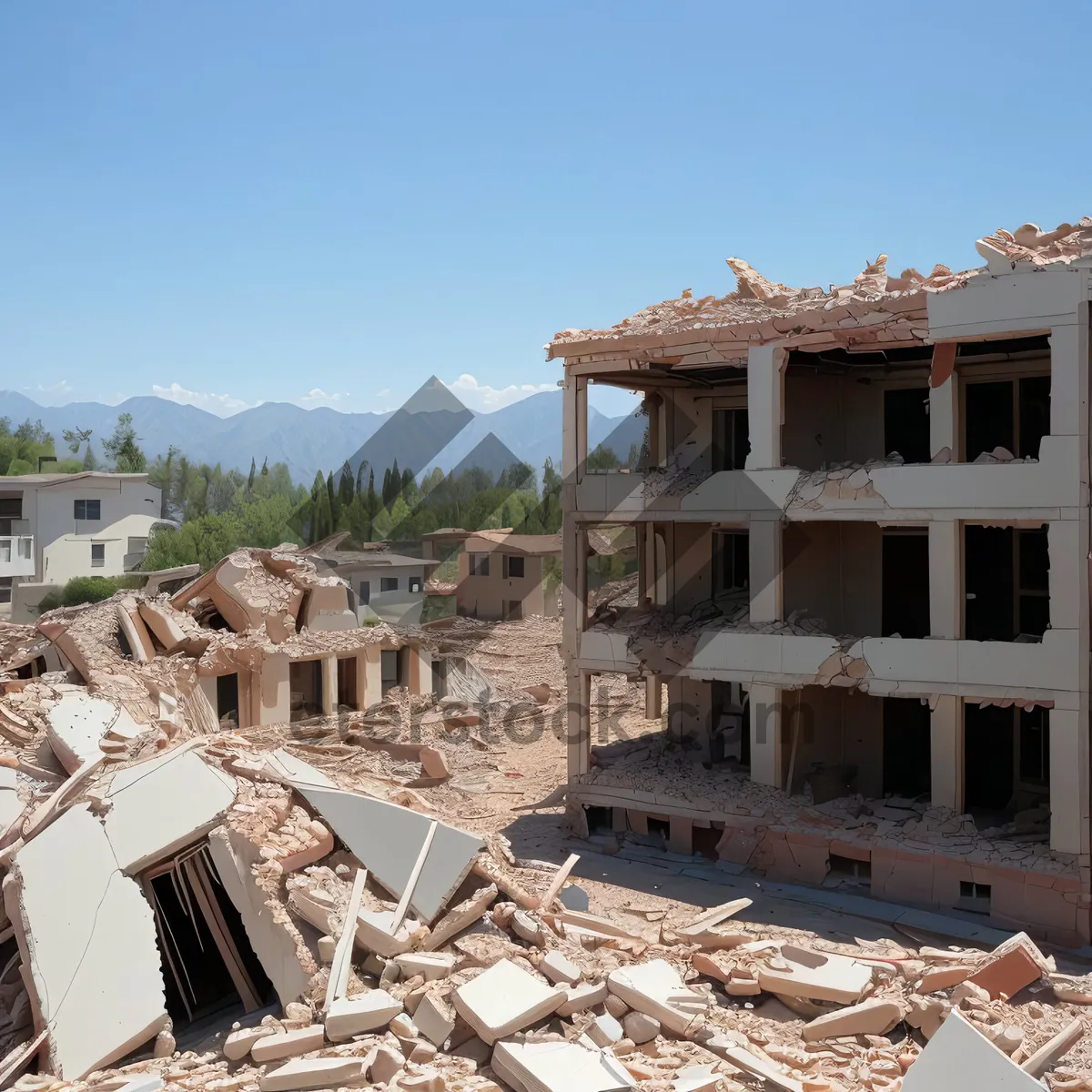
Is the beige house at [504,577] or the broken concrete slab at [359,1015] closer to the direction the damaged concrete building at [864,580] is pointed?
the broken concrete slab

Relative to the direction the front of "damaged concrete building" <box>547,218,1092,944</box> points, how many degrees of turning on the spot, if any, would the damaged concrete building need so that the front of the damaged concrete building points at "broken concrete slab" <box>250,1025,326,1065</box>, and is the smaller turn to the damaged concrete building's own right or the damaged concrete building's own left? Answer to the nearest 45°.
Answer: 0° — it already faces it

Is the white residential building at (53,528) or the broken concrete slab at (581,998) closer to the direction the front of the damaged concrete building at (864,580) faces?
the broken concrete slab

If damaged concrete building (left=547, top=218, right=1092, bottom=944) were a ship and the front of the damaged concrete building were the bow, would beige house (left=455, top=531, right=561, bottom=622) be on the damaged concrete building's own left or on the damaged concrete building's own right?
on the damaged concrete building's own right

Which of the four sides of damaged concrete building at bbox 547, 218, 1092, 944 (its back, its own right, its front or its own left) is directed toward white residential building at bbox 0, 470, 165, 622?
right

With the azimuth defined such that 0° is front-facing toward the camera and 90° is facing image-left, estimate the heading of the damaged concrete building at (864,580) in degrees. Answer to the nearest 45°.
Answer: approximately 45°

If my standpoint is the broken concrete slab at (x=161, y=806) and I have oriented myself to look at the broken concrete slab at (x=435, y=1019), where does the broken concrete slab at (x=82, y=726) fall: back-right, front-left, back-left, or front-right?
back-left

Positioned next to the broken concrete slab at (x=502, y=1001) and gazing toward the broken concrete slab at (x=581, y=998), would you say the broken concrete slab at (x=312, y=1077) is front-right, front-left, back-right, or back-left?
back-right

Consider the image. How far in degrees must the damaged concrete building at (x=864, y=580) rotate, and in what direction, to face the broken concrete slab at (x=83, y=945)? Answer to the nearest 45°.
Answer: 0° — it already faces it

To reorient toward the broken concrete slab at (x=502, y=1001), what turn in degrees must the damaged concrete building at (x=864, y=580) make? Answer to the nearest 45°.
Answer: approximately 45° to its left
